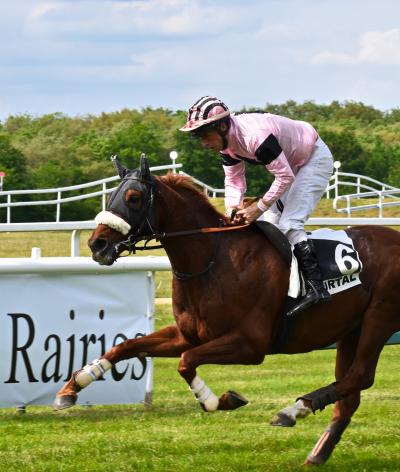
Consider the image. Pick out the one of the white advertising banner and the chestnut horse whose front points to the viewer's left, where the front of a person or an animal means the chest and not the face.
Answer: the chestnut horse

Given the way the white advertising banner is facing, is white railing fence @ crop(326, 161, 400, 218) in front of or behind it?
behind

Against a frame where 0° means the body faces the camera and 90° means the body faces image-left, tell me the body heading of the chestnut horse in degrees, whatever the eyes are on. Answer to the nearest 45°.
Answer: approximately 90°

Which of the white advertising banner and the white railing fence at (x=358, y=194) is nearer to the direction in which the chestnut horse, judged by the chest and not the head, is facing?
the white advertising banner

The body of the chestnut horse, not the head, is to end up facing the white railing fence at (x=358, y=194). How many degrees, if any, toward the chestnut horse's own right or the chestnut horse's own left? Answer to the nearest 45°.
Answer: approximately 90° to the chestnut horse's own right

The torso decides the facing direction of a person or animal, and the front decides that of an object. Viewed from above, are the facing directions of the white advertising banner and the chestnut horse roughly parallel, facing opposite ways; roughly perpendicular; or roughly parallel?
roughly perpendicular

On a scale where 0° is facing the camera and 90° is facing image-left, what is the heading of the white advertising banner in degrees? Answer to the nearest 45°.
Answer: approximately 0°

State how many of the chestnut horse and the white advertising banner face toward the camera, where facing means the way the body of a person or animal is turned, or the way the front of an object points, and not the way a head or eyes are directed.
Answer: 1

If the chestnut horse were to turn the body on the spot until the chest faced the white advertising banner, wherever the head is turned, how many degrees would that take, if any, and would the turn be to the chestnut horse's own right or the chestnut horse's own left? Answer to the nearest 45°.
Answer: approximately 45° to the chestnut horse's own right

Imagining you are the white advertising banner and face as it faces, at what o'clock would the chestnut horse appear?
The chestnut horse is roughly at 11 o'clock from the white advertising banner.

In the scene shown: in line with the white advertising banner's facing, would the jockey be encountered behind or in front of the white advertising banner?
in front
